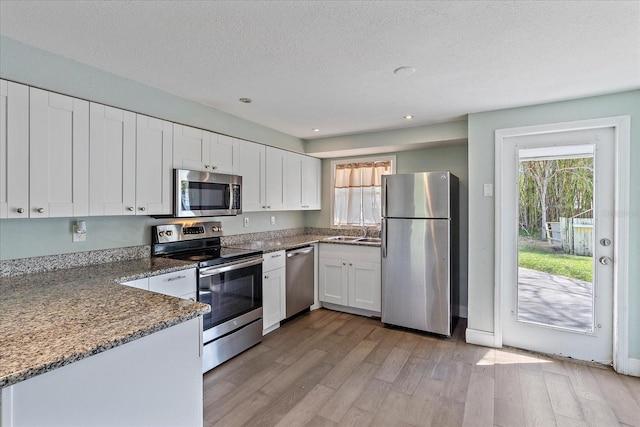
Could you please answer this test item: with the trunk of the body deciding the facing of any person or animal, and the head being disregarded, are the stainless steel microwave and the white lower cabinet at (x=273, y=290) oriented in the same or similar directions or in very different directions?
same or similar directions

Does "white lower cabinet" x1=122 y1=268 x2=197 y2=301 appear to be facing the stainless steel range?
no

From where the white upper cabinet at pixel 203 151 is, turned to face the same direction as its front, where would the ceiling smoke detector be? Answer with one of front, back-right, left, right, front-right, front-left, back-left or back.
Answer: front

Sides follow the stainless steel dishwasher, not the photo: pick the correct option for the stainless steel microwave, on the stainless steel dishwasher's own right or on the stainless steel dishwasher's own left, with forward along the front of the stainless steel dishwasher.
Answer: on the stainless steel dishwasher's own right

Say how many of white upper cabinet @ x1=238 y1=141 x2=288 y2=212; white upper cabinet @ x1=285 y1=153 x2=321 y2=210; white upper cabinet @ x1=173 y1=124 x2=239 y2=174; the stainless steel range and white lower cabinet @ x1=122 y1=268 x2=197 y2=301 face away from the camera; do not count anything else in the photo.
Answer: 0

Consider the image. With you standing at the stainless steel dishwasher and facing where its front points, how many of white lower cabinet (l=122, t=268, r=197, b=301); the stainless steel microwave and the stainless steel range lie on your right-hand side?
3

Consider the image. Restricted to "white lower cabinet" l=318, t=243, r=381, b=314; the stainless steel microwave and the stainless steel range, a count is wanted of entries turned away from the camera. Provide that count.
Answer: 0

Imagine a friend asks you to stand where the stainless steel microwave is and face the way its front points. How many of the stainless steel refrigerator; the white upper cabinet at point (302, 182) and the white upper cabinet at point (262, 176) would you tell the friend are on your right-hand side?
0

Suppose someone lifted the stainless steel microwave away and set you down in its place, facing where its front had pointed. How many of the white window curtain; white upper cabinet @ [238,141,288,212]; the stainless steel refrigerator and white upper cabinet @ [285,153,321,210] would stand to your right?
0

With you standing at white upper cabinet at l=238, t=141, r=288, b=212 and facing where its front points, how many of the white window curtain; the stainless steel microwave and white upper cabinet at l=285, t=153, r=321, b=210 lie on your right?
1

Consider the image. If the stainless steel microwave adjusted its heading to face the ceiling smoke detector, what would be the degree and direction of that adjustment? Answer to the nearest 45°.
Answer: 0° — it already faces it

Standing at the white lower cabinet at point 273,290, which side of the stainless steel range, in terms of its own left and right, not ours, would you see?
left

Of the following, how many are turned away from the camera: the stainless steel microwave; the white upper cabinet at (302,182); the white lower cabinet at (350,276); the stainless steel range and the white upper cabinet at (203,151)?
0

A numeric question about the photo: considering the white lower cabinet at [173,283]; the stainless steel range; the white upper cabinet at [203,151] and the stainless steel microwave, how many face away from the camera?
0

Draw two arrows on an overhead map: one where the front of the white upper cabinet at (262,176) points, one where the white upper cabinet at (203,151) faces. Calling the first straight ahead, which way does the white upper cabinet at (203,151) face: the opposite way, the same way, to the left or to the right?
the same way
